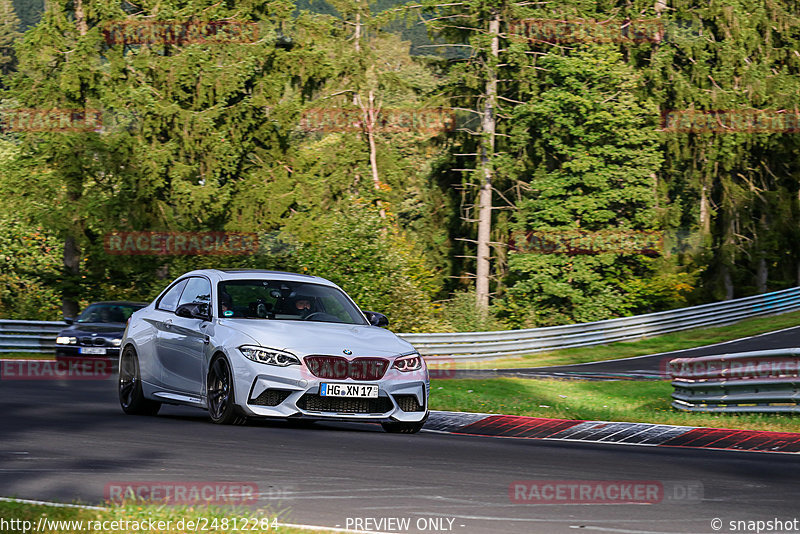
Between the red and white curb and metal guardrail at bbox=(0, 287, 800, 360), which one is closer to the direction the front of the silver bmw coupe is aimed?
the red and white curb

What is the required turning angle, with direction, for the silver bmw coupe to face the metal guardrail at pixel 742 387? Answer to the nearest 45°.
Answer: approximately 90° to its left

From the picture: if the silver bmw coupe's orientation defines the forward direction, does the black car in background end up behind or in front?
behind

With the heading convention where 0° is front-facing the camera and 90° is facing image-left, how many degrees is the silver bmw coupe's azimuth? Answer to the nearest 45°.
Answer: approximately 315°

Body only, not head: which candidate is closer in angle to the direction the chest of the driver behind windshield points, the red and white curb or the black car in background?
the red and white curb

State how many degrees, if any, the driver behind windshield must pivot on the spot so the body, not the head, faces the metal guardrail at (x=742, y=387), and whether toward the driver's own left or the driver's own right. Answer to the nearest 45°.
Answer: approximately 90° to the driver's own left

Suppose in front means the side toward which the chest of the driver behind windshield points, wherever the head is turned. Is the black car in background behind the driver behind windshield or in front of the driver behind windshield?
behind

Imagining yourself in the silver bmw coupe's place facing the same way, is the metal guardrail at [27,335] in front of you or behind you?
behind

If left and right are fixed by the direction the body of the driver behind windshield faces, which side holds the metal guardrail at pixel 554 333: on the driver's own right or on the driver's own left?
on the driver's own left

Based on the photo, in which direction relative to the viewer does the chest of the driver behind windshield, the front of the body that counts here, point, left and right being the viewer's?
facing the viewer and to the right of the viewer

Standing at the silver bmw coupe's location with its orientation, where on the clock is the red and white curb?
The red and white curb is roughly at 10 o'clock from the silver bmw coupe.
